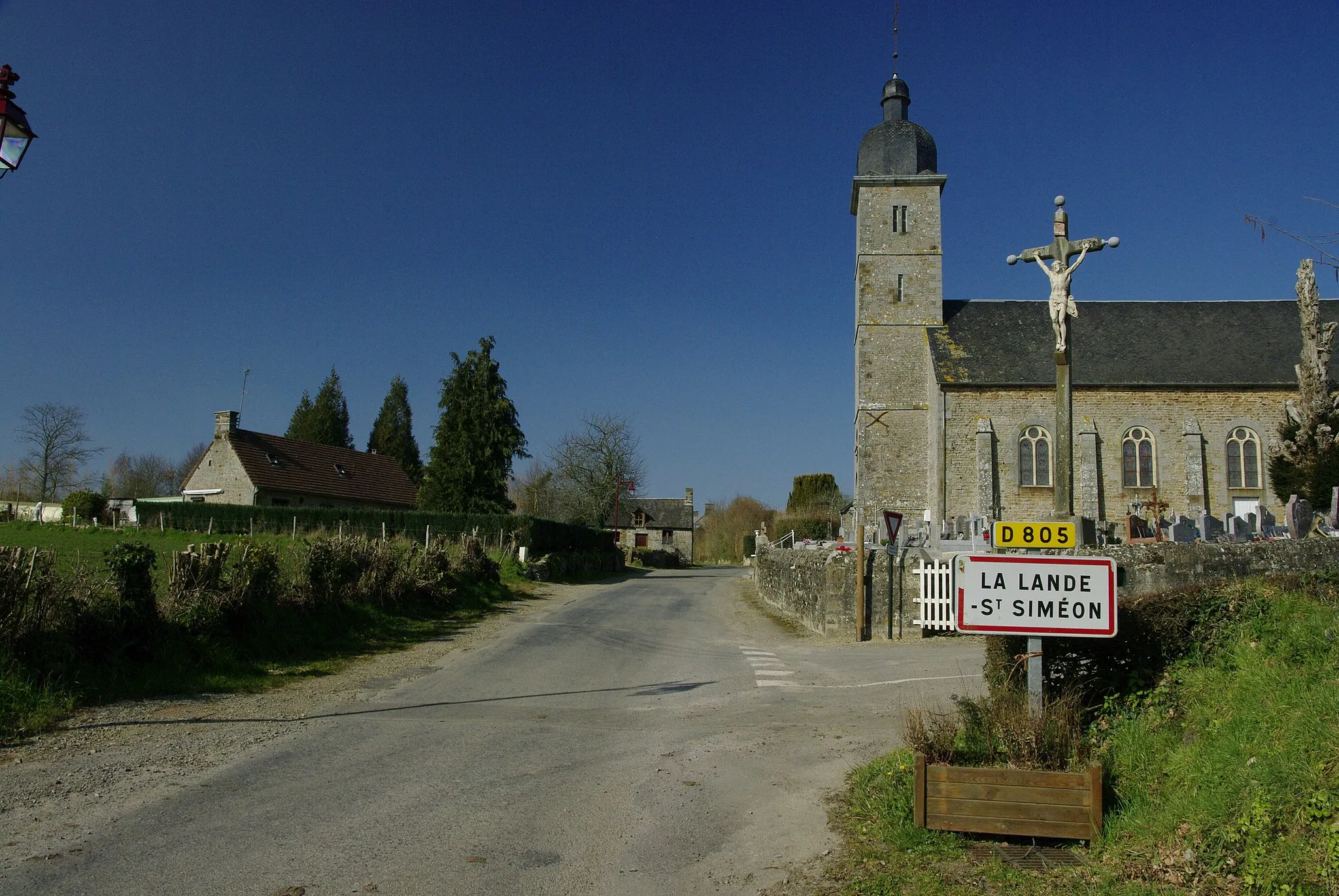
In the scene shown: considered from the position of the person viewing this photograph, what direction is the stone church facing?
facing to the left of the viewer

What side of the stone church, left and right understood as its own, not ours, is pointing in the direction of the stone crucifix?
left

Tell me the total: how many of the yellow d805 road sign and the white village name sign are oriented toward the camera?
2

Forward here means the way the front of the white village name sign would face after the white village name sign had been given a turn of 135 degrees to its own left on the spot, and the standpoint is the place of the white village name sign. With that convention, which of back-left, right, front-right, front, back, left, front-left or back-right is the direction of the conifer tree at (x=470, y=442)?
left

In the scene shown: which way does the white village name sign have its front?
toward the camera

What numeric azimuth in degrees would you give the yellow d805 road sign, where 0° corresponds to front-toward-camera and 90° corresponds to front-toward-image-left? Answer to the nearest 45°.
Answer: approximately 0°

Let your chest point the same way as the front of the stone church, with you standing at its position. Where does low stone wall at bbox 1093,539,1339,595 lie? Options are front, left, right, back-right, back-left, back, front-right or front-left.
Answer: left

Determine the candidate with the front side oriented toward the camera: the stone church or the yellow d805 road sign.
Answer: the yellow d805 road sign

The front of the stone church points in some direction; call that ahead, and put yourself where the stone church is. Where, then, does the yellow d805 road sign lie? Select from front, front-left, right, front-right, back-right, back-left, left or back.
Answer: left

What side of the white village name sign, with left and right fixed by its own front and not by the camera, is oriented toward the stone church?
back

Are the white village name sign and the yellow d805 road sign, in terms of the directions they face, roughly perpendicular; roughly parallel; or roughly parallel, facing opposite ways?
roughly parallel

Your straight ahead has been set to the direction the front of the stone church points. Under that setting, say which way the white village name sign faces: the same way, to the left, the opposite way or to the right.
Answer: to the left

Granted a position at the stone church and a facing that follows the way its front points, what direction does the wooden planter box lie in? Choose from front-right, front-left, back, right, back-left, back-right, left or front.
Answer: left

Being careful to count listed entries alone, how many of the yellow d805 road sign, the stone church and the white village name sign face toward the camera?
2
